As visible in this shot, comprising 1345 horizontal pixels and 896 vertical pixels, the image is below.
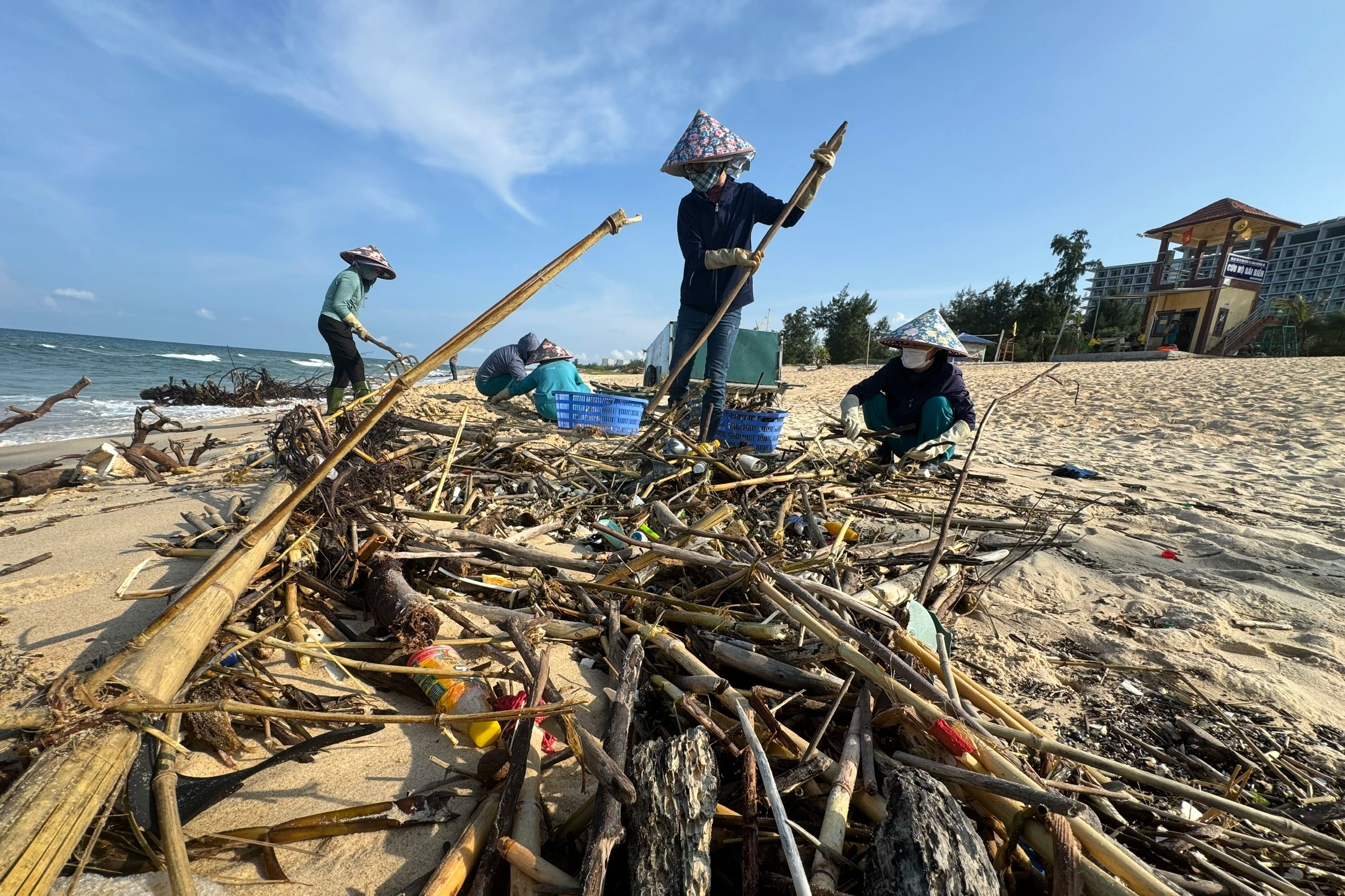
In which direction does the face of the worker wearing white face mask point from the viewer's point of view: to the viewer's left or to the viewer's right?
to the viewer's left

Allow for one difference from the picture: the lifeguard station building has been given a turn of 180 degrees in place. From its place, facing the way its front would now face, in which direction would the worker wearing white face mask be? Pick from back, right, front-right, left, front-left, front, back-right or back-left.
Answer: back-right

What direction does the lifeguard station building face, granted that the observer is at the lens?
facing the viewer and to the left of the viewer

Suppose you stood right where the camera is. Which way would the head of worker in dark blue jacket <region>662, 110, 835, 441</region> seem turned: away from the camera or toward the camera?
toward the camera

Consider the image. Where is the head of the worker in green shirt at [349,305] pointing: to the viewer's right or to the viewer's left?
to the viewer's right

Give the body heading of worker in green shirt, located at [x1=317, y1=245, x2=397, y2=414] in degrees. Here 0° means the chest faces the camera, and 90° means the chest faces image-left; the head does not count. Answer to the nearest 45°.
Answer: approximately 270°

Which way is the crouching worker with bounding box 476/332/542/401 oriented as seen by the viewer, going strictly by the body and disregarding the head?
to the viewer's right

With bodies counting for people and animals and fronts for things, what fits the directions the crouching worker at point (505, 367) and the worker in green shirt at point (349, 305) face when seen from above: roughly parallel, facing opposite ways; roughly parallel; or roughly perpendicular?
roughly parallel

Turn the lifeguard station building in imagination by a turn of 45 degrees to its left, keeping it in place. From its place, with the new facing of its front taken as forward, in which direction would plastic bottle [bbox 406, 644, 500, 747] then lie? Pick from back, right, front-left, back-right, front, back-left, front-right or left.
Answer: front

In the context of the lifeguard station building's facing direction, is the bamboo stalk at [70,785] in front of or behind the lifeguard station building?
in front

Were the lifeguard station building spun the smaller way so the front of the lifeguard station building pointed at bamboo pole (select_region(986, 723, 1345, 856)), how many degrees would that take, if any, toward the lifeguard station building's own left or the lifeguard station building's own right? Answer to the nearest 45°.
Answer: approximately 45° to the lifeguard station building's own left
